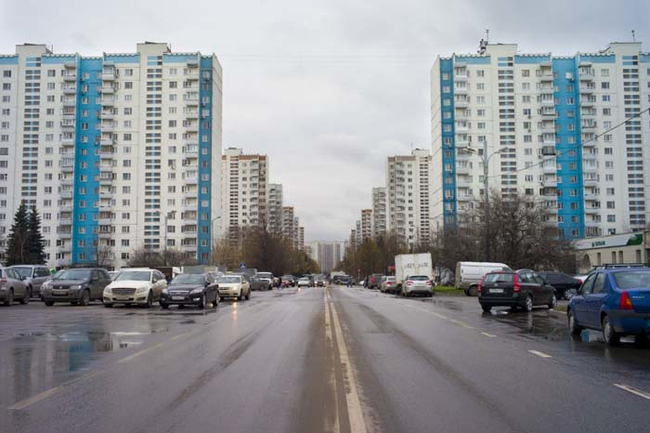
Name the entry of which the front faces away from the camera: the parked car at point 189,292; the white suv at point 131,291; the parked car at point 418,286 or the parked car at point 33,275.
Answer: the parked car at point 418,286

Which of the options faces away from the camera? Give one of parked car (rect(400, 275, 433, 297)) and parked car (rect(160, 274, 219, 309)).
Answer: parked car (rect(400, 275, 433, 297))

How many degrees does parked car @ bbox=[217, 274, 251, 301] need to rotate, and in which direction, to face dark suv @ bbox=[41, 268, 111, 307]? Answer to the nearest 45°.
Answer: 0° — it already faces it

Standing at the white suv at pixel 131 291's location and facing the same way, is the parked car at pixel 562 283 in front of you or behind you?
behind

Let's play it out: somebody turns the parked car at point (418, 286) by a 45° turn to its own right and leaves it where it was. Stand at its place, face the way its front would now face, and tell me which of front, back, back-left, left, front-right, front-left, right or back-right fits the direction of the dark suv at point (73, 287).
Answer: back

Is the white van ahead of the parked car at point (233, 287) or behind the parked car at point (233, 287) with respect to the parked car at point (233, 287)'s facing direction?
behind

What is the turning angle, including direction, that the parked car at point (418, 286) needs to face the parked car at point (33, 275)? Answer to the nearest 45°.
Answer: approximately 135° to its left

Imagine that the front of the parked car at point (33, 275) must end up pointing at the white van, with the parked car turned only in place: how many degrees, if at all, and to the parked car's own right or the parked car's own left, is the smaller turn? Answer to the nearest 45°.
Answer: approximately 135° to the parked car's own left

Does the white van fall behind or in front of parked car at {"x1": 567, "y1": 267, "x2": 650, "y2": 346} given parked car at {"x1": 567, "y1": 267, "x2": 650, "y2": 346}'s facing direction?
in front

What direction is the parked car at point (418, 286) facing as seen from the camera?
away from the camera

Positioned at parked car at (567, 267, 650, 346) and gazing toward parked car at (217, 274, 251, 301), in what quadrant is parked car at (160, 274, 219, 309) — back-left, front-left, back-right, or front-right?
front-left

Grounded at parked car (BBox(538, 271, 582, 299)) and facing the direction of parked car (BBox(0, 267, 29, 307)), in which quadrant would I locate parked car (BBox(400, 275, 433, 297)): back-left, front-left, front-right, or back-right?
front-right
